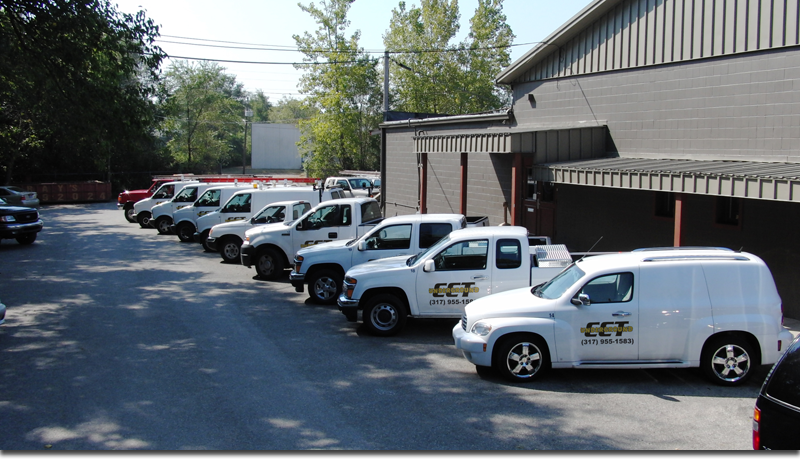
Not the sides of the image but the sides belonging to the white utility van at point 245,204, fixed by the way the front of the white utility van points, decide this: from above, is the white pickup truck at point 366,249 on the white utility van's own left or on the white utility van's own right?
on the white utility van's own left

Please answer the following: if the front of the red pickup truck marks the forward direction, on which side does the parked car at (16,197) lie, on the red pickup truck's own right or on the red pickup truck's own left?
on the red pickup truck's own right

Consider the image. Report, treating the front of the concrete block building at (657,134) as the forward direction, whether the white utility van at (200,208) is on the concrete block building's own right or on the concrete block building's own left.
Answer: on the concrete block building's own right

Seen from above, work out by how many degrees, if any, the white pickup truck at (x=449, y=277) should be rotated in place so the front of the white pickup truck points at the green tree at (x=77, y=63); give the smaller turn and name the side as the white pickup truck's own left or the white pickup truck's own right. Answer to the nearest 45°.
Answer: approximately 45° to the white pickup truck's own right

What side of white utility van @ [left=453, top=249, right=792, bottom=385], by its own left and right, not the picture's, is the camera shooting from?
left

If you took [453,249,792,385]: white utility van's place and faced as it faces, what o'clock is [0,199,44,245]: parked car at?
The parked car is roughly at 1 o'clock from the white utility van.

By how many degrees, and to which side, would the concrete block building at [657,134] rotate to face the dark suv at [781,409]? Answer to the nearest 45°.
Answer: approximately 45° to its left

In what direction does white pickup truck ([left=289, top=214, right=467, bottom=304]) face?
to the viewer's left

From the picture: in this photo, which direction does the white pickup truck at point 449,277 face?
to the viewer's left

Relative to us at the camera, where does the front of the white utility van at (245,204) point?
facing to the left of the viewer
